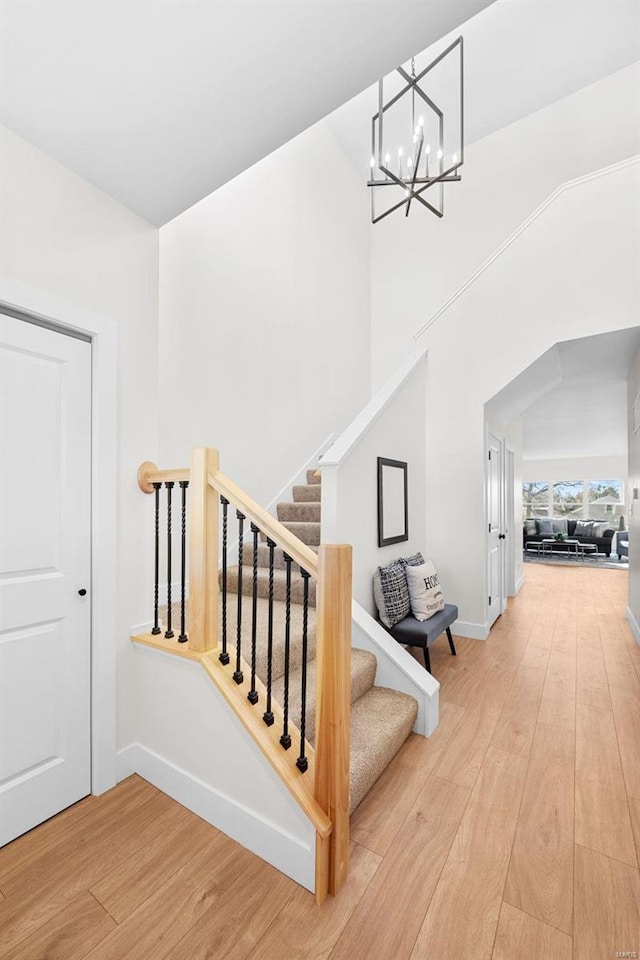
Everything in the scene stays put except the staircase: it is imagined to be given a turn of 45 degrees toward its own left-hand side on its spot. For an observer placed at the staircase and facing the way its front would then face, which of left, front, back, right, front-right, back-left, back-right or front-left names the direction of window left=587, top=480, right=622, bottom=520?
front-left

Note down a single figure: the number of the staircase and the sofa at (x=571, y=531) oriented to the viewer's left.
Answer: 0

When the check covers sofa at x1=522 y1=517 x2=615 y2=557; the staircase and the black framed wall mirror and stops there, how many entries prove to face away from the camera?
0

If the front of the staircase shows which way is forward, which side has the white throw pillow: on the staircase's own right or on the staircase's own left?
on the staircase's own left

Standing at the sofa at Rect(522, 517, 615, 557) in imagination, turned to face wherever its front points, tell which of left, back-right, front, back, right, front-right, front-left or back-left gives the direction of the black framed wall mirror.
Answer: front

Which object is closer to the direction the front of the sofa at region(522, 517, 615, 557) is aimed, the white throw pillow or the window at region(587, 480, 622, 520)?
the white throw pillow

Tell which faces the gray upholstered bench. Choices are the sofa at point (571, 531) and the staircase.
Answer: the sofa

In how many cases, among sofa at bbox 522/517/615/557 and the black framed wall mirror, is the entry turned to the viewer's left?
0

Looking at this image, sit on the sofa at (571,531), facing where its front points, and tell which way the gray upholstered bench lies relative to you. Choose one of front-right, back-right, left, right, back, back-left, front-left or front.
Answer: front

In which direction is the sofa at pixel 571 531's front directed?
toward the camera

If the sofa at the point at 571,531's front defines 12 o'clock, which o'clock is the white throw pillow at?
The white throw pillow is roughly at 12 o'clock from the sofa.

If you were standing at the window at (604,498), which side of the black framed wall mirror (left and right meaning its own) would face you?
left

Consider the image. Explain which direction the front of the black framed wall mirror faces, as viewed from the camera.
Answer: facing the viewer and to the right of the viewer

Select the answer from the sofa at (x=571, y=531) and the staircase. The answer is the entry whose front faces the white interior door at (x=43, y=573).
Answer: the sofa

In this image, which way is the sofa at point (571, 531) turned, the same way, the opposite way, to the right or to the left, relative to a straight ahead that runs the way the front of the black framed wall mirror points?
to the right
